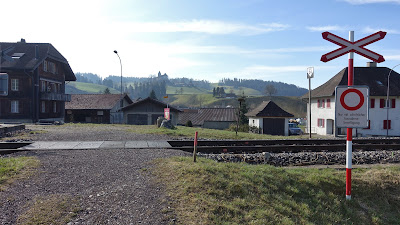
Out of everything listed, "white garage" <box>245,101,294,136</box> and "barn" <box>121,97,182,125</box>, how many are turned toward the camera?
2

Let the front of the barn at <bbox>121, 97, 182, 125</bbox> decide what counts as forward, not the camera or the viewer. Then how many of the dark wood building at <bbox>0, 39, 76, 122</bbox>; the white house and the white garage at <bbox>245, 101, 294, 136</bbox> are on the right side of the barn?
1

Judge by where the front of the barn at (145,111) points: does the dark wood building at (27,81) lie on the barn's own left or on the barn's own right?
on the barn's own right

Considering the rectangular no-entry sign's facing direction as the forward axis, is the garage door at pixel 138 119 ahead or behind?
behind

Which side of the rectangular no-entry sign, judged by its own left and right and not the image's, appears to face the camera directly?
front

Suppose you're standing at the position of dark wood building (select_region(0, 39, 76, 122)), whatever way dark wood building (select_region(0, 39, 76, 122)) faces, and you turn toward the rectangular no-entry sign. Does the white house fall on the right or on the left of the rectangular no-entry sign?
left

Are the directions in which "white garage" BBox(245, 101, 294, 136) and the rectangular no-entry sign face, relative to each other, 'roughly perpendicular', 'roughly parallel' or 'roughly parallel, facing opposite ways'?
roughly parallel

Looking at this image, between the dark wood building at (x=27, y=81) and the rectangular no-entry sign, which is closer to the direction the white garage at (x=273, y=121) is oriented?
the rectangular no-entry sign

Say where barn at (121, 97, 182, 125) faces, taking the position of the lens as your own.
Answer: facing the viewer

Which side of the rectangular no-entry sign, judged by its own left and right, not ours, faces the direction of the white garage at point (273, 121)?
back

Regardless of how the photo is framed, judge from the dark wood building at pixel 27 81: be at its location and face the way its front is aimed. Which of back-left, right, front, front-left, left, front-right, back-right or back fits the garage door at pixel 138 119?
front-left

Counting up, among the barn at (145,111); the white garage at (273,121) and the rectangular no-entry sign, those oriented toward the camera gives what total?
3

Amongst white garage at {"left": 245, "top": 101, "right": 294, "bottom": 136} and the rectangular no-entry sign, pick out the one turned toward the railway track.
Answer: the white garage

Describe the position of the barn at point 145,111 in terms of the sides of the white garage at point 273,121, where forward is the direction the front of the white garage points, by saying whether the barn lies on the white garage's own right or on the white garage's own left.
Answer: on the white garage's own right

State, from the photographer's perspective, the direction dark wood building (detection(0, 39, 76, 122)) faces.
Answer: facing the viewer and to the right of the viewer

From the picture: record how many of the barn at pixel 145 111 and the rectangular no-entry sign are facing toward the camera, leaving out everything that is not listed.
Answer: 2

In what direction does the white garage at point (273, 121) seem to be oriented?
toward the camera

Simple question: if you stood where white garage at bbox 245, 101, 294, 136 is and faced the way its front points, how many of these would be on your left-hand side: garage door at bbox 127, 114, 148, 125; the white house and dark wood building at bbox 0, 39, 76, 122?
1

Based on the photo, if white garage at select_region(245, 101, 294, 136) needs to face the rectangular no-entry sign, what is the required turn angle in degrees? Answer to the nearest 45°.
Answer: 0° — it already faces it
